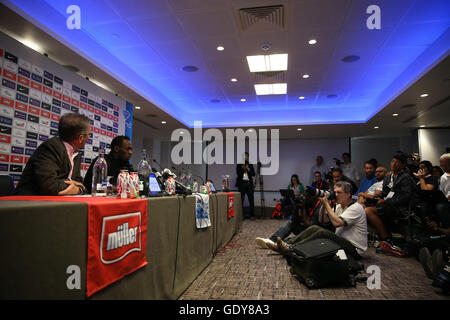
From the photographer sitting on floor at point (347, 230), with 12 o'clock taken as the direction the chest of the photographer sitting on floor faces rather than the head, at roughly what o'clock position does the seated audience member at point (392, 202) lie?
The seated audience member is roughly at 4 o'clock from the photographer sitting on floor.

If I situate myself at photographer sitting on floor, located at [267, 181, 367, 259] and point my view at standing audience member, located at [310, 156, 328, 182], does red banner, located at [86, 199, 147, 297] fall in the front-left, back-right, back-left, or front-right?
back-left

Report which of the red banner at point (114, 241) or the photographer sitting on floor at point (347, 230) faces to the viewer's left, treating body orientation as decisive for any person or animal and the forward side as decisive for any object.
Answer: the photographer sitting on floor

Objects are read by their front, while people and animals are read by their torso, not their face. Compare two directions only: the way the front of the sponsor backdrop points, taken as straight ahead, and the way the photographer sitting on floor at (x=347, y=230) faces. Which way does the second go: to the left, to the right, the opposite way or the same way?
the opposite way

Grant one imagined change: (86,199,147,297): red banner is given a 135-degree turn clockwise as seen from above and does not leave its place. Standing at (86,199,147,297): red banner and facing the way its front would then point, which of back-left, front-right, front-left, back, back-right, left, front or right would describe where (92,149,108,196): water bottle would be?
right

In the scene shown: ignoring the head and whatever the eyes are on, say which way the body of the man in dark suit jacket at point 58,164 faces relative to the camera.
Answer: to the viewer's right

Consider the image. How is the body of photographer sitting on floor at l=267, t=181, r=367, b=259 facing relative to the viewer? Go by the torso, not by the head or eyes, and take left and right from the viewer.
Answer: facing to the left of the viewer

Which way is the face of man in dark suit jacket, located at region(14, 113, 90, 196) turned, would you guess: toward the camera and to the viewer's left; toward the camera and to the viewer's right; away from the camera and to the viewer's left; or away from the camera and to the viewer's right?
away from the camera and to the viewer's right

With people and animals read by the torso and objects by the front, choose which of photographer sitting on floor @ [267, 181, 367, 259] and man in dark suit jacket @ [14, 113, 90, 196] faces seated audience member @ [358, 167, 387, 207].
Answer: the man in dark suit jacket

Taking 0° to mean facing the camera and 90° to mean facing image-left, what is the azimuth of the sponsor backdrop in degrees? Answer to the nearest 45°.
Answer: approximately 315°
